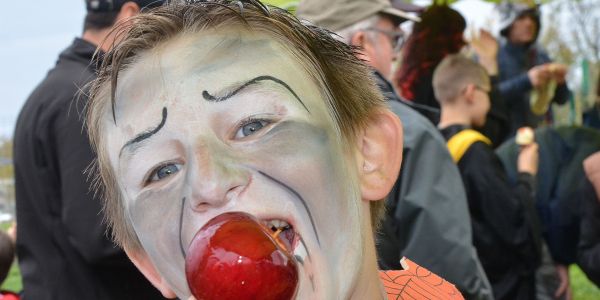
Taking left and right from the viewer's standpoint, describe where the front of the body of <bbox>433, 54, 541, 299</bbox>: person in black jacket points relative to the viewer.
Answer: facing away from the viewer and to the right of the viewer

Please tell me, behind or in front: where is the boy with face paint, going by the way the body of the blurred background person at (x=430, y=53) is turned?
behind

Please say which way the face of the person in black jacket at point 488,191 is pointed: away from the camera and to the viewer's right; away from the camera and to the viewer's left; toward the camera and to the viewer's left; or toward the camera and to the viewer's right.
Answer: away from the camera and to the viewer's right

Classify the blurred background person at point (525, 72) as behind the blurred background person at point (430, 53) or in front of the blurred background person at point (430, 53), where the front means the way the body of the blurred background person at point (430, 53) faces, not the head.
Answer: in front

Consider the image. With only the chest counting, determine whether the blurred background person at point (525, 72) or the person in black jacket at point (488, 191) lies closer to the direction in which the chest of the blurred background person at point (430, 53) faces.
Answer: the blurred background person

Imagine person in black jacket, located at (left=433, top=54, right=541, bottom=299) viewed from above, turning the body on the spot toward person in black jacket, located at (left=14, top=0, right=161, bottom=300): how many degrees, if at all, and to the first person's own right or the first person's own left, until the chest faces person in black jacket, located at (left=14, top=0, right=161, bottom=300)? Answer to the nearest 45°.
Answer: approximately 180°

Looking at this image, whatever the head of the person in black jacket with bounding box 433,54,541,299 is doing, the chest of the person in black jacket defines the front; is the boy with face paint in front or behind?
behind

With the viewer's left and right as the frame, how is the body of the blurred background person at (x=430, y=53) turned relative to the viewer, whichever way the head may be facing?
facing away from the viewer and to the right of the viewer

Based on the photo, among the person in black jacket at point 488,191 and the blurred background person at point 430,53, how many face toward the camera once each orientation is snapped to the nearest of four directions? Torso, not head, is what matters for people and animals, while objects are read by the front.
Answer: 0

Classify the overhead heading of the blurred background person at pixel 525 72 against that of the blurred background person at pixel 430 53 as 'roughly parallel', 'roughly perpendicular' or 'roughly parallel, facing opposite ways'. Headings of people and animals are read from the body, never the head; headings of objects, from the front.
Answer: roughly perpendicular

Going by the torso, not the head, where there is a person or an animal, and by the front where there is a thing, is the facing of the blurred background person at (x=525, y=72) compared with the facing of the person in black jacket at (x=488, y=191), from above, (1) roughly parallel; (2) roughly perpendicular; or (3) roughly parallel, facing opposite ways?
roughly perpendicular

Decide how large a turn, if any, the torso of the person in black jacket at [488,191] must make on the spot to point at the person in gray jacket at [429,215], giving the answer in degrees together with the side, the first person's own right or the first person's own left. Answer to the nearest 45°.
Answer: approximately 135° to the first person's own right

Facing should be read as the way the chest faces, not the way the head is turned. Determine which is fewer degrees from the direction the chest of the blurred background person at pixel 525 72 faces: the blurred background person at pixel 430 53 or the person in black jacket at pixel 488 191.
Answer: the person in black jacket
